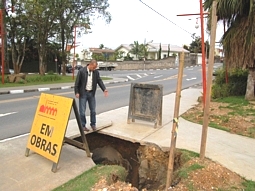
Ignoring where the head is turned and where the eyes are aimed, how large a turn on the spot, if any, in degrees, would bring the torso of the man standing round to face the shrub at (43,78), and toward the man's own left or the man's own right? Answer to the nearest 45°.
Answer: approximately 180°

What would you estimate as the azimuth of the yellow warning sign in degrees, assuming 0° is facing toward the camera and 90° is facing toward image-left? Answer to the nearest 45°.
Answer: approximately 45°

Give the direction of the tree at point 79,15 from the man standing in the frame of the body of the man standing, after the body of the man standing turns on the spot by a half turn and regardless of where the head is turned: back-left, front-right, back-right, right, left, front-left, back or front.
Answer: front

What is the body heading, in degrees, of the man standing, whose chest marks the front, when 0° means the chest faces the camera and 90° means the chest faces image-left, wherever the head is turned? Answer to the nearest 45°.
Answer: approximately 0°

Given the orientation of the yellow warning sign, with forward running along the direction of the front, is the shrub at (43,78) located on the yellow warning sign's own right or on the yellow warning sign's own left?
on the yellow warning sign's own right
